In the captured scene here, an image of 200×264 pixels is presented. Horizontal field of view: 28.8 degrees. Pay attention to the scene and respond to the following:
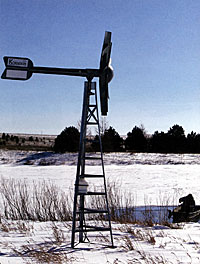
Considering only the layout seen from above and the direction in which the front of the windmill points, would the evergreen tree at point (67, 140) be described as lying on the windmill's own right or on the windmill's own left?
on the windmill's own left

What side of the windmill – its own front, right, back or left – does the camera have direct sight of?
right

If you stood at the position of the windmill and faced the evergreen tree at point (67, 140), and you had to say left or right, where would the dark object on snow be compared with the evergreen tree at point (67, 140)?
right

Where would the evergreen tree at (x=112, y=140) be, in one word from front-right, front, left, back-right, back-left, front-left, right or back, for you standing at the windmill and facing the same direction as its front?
left

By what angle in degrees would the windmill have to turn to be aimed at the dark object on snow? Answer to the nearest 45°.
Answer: approximately 45° to its left

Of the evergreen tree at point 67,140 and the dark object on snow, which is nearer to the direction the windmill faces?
the dark object on snow

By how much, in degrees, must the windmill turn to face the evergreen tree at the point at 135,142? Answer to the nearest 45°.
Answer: approximately 90° to its left
